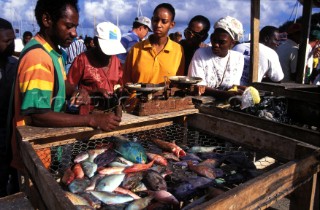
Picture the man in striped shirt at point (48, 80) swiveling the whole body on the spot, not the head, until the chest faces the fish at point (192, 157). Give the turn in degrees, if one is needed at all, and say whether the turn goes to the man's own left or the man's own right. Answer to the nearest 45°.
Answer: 0° — they already face it

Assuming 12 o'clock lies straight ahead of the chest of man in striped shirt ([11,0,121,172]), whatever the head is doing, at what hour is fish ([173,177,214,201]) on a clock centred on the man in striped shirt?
The fish is roughly at 1 o'clock from the man in striped shirt.

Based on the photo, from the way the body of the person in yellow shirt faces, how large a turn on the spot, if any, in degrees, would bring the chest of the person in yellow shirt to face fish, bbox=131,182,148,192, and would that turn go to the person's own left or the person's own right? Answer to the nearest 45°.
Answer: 0° — they already face it

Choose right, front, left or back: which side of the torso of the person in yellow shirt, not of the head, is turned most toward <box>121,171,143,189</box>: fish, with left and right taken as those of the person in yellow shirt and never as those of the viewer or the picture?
front

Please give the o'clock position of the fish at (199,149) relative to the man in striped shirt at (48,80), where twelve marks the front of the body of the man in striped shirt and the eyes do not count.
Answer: The fish is roughly at 12 o'clock from the man in striped shirt.

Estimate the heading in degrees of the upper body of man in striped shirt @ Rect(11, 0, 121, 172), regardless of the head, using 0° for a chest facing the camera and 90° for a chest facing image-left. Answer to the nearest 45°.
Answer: approximately 270°

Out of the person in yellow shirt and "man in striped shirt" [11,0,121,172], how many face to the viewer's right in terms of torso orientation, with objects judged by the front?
1

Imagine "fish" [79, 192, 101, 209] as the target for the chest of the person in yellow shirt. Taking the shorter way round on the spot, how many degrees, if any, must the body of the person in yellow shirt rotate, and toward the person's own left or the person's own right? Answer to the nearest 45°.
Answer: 0° — they already face it

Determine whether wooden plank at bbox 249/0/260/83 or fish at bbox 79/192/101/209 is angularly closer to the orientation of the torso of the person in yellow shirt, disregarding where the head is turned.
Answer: the fish

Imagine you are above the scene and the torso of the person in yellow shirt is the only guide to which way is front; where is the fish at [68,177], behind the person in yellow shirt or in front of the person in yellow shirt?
in front

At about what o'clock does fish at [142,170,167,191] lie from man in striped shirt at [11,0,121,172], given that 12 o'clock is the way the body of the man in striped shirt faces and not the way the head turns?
The fish is roughly at 1 o'clock from the man in striped shirt.

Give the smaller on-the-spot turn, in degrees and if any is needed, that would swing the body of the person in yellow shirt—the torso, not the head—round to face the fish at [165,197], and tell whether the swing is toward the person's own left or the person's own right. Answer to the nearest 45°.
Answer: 0° — they already face it

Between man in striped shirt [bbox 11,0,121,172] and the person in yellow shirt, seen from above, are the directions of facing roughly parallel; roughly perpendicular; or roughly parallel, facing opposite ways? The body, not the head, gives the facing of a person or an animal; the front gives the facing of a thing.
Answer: roughly perpendicular

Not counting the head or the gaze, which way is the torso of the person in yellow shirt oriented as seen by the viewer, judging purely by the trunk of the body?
toward the camera
